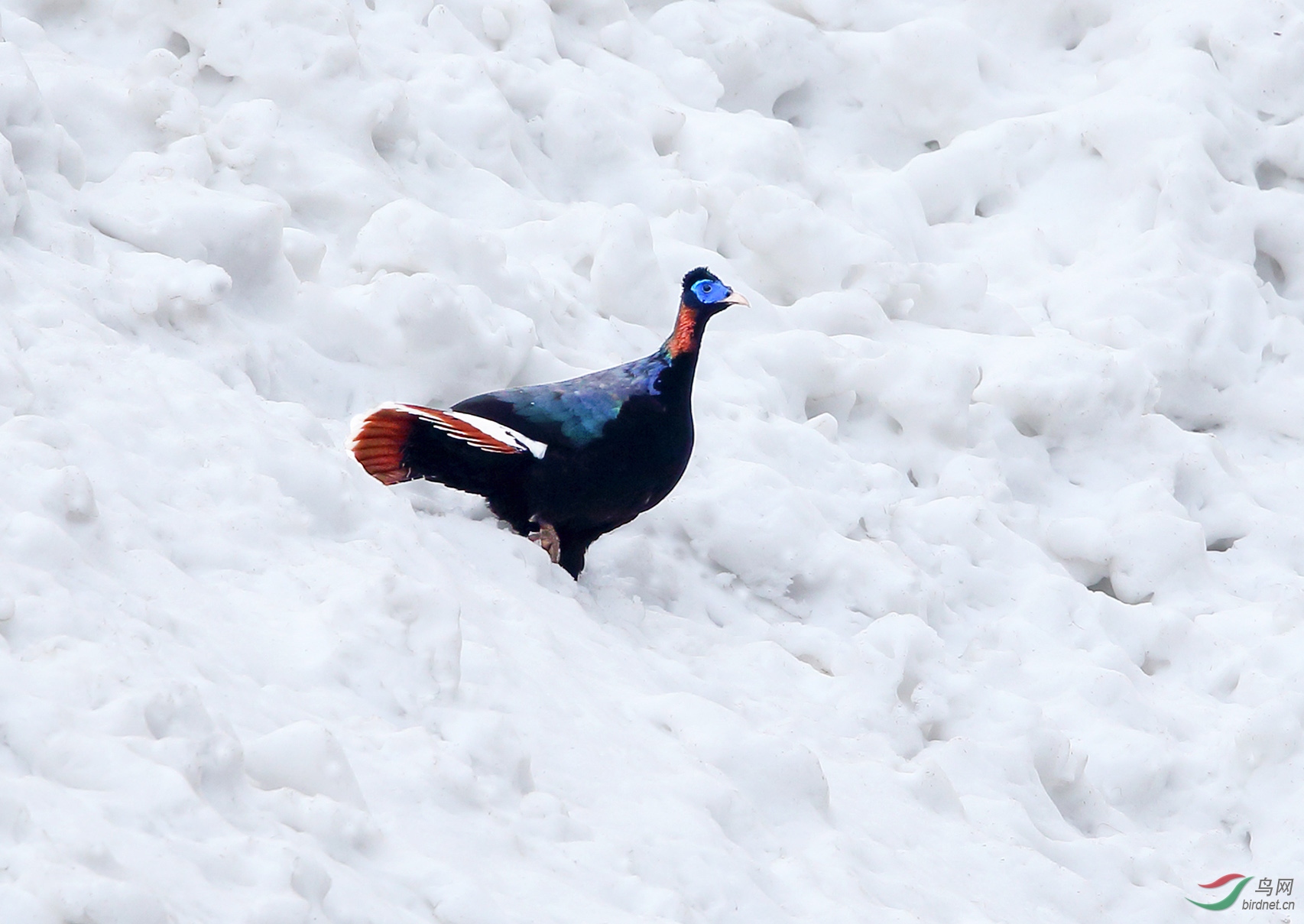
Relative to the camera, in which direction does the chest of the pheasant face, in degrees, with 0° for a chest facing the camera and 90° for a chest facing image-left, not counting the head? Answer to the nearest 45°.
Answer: approximately 270°
